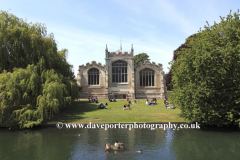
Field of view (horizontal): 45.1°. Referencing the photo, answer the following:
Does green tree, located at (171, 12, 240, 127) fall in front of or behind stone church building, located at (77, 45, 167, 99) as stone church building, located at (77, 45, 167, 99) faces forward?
in front

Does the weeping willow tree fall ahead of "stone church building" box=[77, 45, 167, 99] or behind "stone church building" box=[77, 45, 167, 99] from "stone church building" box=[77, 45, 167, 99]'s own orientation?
ahead

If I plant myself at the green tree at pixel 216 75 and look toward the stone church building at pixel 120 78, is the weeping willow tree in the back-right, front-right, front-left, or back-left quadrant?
front-left

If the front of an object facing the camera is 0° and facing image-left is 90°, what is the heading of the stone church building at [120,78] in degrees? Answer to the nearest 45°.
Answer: approximately 0°
